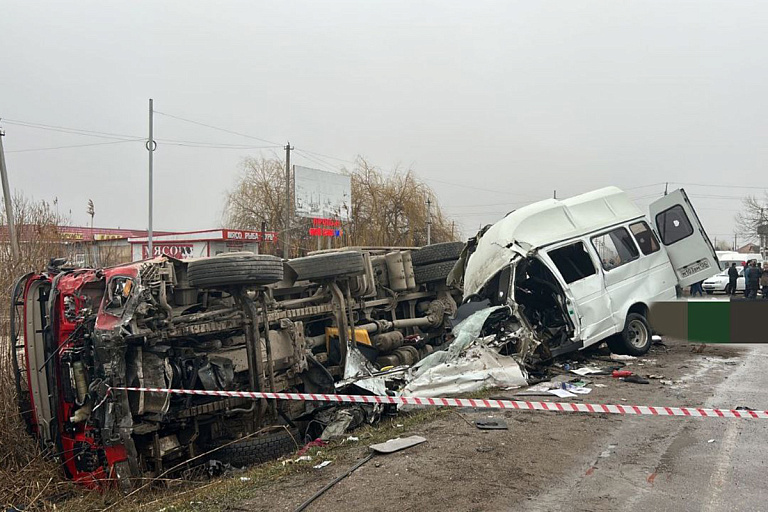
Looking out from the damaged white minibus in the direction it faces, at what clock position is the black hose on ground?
The black hose on ground is roughly at 11 o'clock from the damaged white minibus.

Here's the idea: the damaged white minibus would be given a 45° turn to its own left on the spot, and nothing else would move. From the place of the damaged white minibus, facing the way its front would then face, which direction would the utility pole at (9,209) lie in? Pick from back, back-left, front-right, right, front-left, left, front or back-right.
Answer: right

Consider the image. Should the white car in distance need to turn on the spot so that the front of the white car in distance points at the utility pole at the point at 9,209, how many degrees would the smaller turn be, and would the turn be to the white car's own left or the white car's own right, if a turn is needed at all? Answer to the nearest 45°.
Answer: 0° — it already faces it

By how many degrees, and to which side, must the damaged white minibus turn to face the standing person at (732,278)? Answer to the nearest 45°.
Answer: approximately 135° to its right

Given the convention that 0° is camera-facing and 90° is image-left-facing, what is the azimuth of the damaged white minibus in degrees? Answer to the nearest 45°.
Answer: approximately 45°

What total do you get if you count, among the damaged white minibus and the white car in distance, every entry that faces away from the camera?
0

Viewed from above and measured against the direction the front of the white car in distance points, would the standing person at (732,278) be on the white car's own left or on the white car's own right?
on the white car's own left

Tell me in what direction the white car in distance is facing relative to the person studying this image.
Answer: facing the viewer and to the left of the viewer

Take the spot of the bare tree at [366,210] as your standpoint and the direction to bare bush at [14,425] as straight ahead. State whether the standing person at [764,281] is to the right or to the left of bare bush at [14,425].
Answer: left

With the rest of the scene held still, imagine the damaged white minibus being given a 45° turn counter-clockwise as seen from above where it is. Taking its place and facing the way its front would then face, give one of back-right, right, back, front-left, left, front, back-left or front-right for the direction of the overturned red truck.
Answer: front-right
